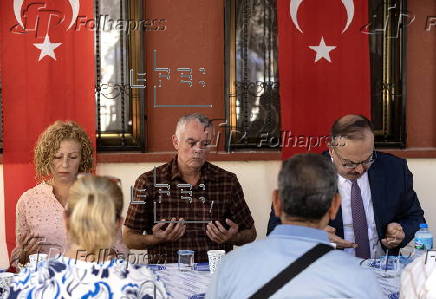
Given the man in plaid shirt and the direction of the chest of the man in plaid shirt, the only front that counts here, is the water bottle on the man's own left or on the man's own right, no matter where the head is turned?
on the man's own left

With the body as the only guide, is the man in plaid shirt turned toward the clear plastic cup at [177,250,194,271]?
yes

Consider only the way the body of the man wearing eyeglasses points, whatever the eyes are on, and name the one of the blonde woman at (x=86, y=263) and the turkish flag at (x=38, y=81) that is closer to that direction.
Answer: the blonde woman

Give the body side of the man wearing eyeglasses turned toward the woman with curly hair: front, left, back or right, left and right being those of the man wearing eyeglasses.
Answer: right

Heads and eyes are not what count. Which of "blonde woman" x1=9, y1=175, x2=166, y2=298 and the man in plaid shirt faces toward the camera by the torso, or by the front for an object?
the man in plaid shirt

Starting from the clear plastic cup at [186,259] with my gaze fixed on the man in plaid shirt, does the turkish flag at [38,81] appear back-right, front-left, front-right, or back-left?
front-left

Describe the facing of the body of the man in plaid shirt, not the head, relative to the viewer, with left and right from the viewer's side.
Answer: facing the viewer

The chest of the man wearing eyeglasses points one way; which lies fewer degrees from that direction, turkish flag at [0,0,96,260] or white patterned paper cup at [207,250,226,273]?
the white patterned paper cup

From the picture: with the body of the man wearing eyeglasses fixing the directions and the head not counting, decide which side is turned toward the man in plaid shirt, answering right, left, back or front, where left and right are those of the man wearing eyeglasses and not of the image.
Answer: right

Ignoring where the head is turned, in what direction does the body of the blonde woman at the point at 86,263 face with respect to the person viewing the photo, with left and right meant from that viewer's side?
facing away from the viewer

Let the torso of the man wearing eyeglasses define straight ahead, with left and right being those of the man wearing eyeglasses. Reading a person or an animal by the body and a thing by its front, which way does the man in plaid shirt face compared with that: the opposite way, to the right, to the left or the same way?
the same way

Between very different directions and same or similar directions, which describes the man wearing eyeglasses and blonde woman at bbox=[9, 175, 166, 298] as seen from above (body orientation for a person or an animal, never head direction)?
very different directions

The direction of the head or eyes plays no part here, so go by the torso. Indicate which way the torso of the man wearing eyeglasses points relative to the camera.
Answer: toward the camera

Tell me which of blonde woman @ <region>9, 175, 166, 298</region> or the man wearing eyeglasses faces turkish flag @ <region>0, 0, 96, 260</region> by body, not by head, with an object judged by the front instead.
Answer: the blonde woman

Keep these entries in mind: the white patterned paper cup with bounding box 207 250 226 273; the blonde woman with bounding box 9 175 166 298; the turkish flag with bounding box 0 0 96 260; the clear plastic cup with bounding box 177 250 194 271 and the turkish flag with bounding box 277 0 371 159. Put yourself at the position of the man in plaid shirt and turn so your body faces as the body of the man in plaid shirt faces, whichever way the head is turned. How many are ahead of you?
3

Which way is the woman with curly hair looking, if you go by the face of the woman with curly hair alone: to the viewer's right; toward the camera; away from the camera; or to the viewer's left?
toward the camera

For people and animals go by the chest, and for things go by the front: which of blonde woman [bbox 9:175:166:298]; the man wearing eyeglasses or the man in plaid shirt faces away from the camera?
the blonde woman

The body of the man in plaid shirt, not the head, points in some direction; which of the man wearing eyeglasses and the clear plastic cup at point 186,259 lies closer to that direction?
the clear plastic cup

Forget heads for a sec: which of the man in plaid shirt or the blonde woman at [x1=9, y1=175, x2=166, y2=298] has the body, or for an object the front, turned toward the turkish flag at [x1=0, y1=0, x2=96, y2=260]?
the blonde woman

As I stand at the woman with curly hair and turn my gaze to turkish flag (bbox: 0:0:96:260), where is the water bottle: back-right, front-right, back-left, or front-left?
back-right
